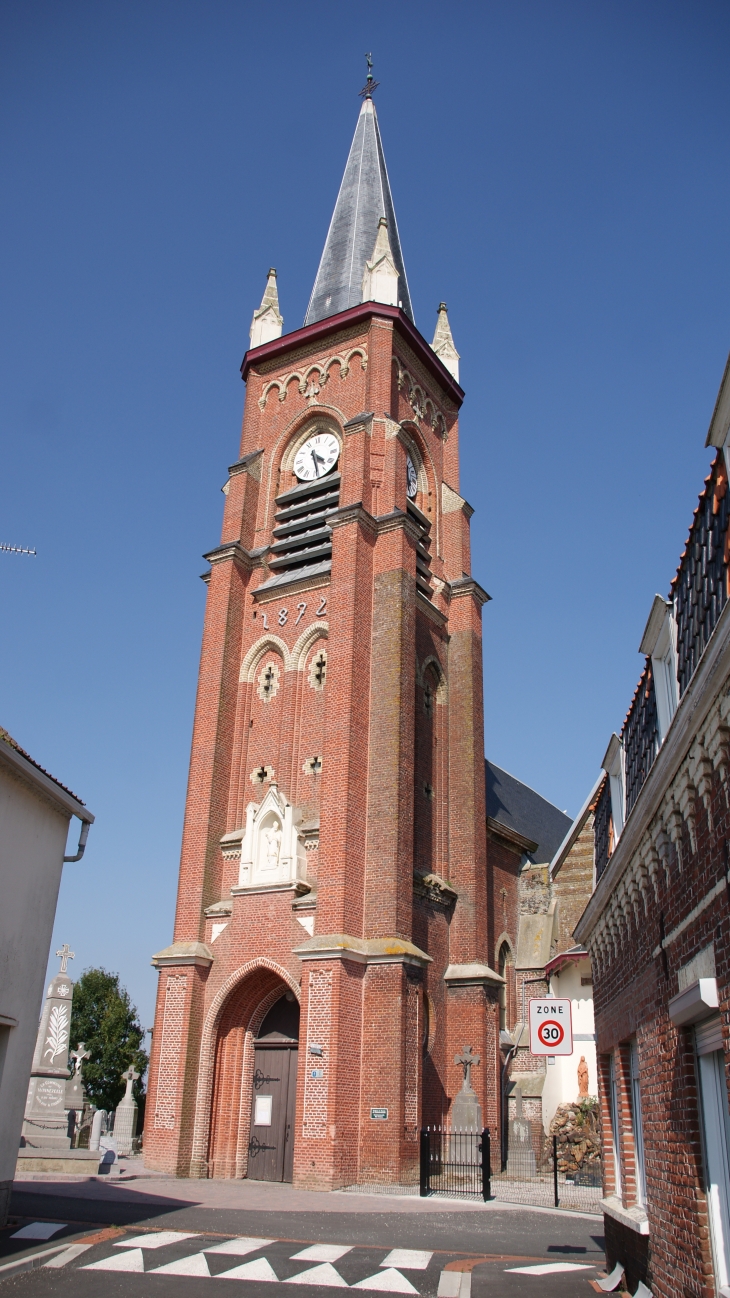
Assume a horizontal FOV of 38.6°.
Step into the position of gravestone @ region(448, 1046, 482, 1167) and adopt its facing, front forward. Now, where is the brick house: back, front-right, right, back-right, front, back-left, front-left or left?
front

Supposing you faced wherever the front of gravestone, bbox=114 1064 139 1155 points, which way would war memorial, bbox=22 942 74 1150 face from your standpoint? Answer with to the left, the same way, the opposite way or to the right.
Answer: the same way

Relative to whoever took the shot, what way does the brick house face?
facing to the left of the viewer

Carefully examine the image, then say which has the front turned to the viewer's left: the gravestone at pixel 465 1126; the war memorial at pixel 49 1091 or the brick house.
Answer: the brick house

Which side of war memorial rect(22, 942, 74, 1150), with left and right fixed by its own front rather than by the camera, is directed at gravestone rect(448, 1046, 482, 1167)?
left

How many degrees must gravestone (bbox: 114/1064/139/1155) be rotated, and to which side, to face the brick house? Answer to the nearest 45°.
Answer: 0° — it already faces it

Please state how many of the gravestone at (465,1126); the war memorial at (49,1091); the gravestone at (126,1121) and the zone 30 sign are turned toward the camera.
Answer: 4

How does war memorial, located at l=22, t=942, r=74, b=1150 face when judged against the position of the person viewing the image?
facing the viewer

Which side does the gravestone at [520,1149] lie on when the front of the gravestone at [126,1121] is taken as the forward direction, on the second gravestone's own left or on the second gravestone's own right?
on the second gravestone's own left

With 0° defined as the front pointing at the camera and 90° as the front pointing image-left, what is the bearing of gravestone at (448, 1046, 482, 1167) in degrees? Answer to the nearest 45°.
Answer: approximately 0°

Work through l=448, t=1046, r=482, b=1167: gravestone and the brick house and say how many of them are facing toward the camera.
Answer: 1

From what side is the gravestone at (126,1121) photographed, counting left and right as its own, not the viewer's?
front

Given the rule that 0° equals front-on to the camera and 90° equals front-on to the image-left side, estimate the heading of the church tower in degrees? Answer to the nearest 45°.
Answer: approximately 45°

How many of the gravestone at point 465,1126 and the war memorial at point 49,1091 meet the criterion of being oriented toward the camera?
2

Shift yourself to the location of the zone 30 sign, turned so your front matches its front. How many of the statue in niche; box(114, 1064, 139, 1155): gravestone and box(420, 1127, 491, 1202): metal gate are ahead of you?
0

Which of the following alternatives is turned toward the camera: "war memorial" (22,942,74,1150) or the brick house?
the war memorial
